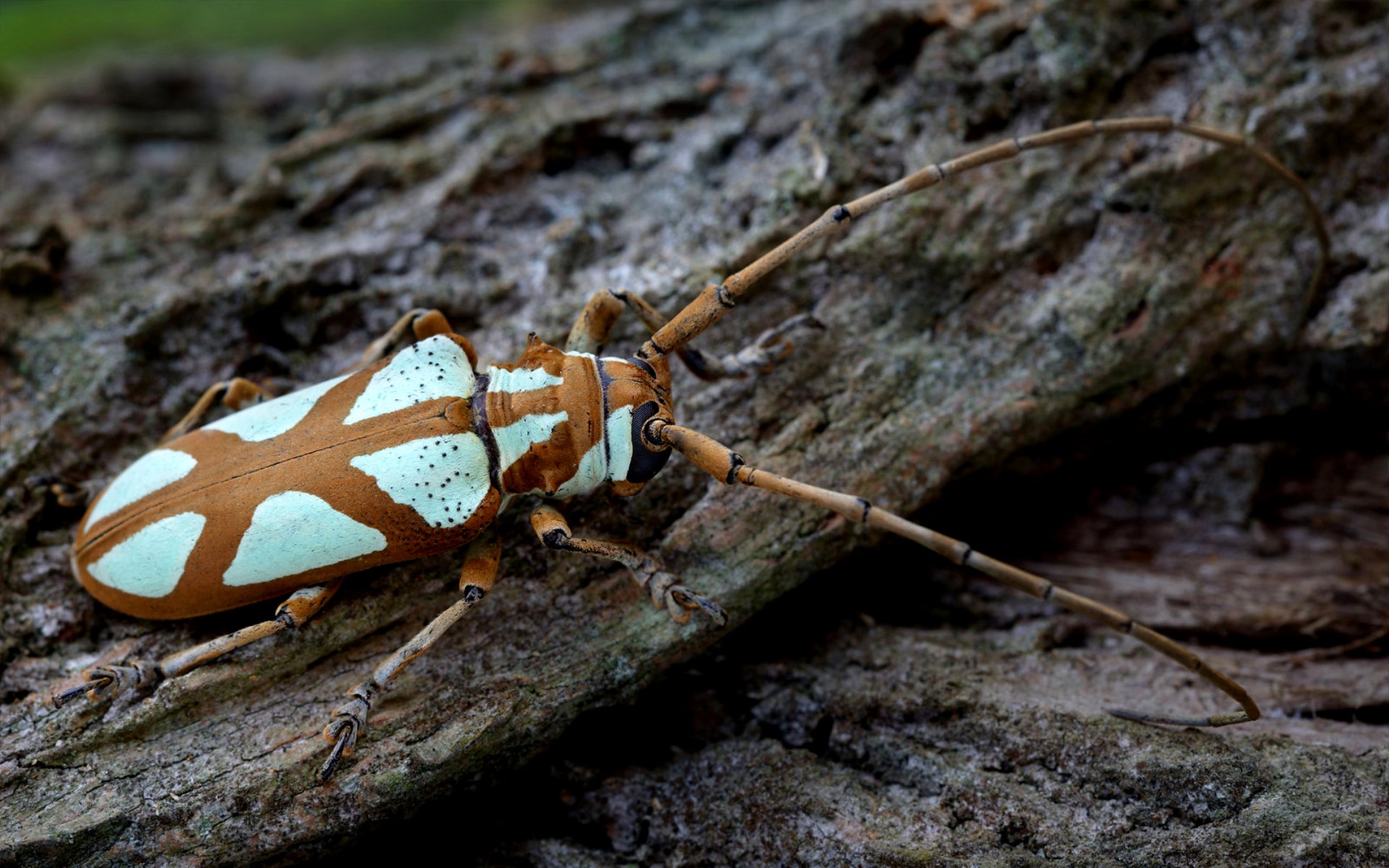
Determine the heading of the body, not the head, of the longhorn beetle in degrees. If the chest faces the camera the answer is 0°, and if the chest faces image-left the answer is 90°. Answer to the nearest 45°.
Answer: approximately 270°
